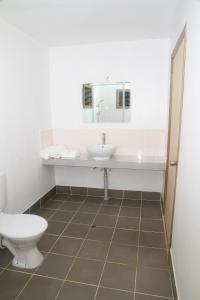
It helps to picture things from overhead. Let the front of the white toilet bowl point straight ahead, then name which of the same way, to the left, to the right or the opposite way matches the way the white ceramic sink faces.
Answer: to the right

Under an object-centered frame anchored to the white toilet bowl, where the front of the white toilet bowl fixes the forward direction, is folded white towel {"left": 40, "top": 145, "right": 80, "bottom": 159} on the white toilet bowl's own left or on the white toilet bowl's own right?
on the white toilet bowl's own left

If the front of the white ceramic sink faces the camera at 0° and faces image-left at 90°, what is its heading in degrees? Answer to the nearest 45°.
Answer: approximately 0°

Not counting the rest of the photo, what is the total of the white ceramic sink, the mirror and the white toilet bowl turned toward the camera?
2

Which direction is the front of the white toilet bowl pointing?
to the viewer's right

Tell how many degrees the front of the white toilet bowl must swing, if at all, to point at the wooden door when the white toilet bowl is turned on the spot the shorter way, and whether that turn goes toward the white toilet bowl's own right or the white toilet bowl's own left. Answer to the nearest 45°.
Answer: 0° — it already faces it

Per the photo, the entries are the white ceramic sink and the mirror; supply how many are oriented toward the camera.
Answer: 2

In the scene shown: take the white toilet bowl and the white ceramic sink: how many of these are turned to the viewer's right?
1

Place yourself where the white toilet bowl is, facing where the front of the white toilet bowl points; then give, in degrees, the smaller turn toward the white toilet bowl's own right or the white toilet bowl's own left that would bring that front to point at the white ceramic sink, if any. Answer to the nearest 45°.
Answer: approximately 45° to the white toilet bowl's own left

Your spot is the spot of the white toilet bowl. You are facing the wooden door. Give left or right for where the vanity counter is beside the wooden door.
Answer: left

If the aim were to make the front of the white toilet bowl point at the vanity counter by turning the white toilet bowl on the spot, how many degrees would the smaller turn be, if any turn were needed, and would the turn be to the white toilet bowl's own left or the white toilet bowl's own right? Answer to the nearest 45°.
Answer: approximately 45° to the white toilet bowl's own left
